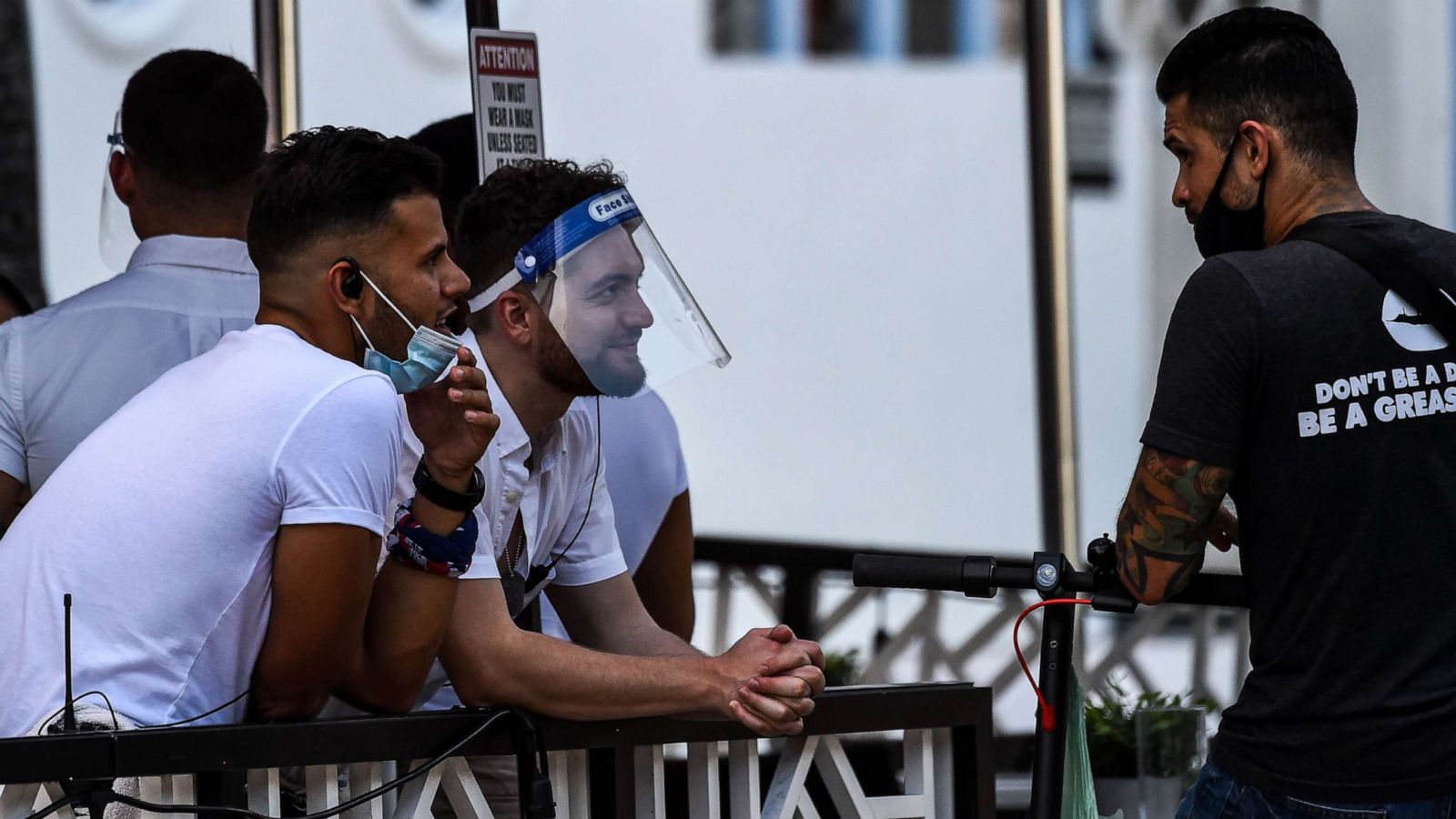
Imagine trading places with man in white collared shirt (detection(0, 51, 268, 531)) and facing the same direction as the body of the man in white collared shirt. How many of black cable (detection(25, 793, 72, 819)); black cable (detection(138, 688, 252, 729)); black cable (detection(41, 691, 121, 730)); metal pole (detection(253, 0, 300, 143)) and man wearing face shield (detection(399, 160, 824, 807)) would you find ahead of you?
1

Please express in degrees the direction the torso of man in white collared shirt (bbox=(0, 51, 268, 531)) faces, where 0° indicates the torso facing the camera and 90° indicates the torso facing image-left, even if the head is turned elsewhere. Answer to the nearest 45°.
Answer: approximately 180°

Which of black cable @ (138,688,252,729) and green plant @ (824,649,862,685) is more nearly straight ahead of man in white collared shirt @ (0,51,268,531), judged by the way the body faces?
the green plant

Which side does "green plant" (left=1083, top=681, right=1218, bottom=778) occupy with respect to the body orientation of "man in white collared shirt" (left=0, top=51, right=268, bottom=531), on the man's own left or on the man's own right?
on the man's own right

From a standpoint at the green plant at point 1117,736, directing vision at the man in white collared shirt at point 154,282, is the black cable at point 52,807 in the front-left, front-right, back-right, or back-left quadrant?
front-left

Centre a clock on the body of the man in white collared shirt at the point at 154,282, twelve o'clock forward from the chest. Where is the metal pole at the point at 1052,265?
The metal pole is roughly at 2 o'clock from the man in white collared shirt.

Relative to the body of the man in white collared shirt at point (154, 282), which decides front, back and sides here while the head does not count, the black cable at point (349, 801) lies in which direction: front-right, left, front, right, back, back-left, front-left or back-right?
back

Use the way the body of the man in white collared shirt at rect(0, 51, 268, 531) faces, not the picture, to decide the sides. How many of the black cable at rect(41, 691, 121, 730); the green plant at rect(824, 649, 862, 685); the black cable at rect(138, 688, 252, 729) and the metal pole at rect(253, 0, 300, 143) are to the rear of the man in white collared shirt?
2

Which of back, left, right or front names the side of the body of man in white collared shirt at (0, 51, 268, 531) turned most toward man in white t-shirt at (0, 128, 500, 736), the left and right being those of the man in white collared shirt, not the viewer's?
back

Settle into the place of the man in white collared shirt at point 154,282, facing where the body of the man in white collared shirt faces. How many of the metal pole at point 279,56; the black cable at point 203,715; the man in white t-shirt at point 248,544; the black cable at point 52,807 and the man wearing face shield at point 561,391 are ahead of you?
1

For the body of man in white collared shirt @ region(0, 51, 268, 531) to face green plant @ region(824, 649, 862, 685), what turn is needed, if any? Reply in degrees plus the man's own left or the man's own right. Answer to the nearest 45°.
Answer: approximately 45° to the man's own right

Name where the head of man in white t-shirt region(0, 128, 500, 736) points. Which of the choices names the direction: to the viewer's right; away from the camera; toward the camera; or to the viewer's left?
to the viewer's right

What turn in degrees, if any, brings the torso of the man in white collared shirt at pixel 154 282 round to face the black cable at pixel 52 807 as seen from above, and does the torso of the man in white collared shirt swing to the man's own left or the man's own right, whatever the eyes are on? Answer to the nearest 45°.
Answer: approximately 180°

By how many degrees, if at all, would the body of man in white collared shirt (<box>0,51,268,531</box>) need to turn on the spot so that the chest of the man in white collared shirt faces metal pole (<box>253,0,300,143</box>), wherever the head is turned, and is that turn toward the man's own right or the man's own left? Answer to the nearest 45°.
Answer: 0° — they already face it
